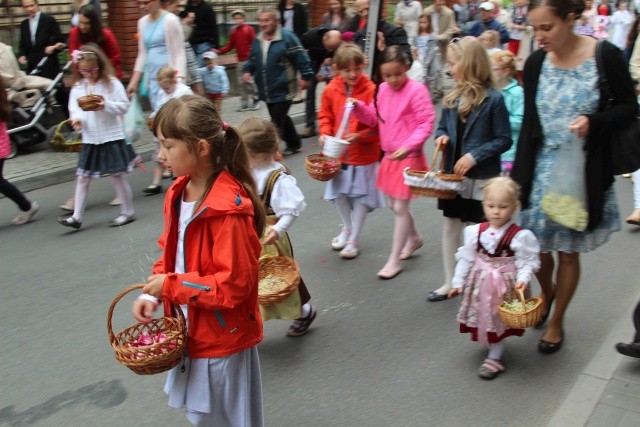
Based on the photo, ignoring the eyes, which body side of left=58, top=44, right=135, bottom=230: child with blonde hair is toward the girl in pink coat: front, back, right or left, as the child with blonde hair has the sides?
left

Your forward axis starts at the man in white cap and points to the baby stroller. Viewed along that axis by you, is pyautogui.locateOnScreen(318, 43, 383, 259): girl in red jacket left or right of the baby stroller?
left

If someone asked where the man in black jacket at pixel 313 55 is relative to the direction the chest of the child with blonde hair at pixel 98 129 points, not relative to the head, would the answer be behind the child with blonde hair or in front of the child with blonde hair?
behind

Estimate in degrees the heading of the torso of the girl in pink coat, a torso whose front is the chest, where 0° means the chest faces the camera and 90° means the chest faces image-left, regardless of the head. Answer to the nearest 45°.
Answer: approximately 45°

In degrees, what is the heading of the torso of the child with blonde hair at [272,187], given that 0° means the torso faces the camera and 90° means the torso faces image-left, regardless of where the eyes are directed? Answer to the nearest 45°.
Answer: approximately 45°
